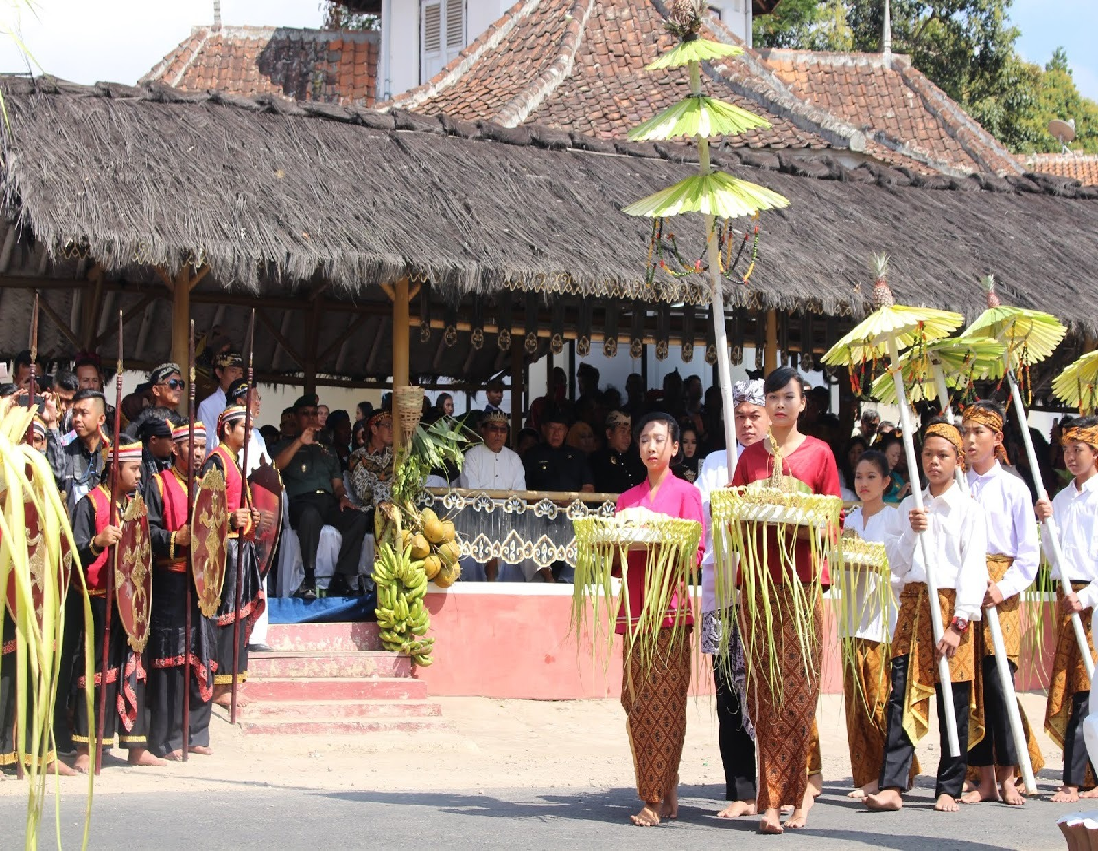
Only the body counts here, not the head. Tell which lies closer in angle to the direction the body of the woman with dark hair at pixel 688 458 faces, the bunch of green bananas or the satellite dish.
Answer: the bunch of green bananas

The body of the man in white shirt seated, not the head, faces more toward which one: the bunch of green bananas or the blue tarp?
the bunch of green bananas

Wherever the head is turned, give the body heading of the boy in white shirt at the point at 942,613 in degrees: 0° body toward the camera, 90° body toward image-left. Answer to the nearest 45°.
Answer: approximately 45°

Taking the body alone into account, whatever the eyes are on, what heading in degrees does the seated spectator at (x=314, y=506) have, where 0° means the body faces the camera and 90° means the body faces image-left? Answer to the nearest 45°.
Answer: approximately 0°

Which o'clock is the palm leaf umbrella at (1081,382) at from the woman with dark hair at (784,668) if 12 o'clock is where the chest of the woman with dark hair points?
The palm leaf umbrella is roughly at 7 o'clock from the woman with dark hair.

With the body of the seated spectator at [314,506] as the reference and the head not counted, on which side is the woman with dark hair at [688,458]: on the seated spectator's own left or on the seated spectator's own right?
on the seated spectator's own left

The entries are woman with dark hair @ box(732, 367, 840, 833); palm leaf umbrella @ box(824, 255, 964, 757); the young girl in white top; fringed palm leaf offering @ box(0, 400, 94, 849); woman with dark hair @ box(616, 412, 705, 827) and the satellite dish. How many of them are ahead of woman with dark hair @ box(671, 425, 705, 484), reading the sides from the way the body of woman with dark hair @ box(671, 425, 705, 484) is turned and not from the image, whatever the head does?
5
